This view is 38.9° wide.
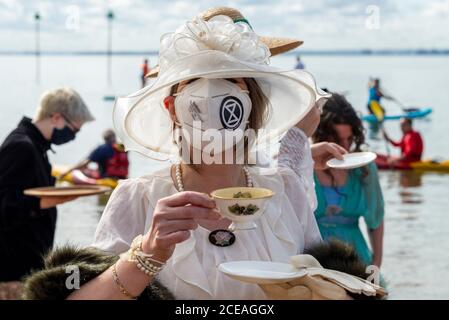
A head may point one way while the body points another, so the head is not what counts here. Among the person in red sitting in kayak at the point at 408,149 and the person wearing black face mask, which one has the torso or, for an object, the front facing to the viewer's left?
the person in red sitting in kayak

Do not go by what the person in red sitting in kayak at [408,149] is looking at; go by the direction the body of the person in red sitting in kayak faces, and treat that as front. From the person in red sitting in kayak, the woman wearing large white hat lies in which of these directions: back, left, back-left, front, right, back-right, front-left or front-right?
left

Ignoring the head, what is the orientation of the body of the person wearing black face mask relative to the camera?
to the viewer's right

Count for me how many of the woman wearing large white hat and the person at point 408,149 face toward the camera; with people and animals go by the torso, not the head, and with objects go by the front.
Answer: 1

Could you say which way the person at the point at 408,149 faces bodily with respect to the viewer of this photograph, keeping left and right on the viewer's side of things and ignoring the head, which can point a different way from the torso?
facing to the left of the viewer

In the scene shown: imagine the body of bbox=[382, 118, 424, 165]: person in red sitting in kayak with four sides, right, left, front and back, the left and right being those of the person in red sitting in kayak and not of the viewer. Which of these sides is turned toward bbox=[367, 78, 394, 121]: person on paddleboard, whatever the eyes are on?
right

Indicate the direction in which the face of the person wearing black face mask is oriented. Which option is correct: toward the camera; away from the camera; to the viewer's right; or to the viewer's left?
to the viewer's right

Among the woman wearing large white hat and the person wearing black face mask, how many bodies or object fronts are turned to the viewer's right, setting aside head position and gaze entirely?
1

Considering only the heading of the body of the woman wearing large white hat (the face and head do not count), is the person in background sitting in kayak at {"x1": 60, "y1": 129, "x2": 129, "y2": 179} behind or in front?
behind

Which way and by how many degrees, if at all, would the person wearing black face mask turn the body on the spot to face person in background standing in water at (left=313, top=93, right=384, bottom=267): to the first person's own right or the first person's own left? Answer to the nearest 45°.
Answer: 0° — they already face them

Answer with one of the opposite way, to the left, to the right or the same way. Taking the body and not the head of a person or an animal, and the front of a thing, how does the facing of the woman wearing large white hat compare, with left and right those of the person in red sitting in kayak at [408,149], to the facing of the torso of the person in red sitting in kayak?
to the left

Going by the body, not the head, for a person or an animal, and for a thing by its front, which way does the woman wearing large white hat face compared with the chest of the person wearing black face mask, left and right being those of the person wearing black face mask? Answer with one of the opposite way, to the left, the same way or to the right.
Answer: to the right

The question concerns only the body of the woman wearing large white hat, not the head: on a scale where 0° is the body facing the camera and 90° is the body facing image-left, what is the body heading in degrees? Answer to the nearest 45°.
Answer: approximately 0°

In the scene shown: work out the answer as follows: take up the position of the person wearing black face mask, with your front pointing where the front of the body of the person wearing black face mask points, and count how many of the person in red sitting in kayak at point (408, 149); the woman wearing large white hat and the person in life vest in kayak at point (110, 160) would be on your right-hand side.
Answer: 1
